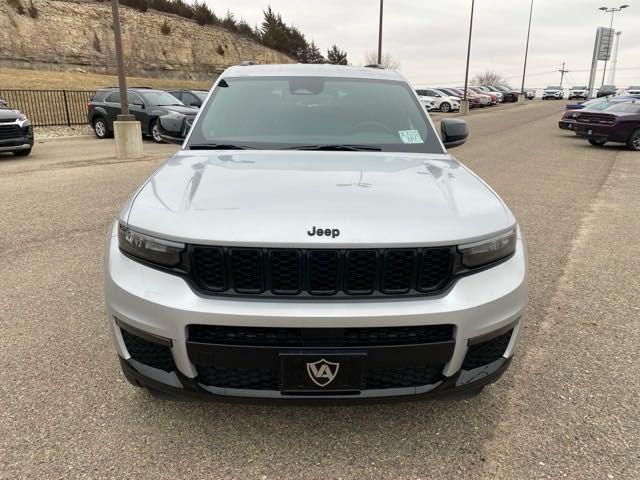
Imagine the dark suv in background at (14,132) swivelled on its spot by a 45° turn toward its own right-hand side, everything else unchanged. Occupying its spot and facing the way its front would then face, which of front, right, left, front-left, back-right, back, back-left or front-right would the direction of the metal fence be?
back

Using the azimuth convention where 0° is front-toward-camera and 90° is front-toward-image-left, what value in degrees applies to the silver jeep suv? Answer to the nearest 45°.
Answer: approximately 0°

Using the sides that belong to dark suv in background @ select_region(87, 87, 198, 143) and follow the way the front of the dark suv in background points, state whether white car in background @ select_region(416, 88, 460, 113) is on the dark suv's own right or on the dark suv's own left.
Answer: on the dark suv's own left

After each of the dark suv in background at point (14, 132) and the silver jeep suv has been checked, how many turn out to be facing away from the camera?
0

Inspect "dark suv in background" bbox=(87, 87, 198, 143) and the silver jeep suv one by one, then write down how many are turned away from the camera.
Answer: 0

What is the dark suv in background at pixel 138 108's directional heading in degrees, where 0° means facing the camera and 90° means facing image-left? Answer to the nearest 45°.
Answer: approximately 315°

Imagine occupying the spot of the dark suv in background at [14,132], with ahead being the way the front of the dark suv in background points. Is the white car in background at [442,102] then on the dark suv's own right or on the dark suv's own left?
on the dark suv's own left

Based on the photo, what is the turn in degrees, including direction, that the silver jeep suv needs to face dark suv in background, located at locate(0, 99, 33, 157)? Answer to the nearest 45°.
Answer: approximately 135° to its right

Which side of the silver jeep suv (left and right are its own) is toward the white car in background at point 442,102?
back

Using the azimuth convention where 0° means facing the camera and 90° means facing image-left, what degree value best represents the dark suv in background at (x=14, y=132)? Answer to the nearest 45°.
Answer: approximately 315°

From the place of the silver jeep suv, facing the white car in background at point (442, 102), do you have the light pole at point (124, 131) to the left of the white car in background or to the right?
left
